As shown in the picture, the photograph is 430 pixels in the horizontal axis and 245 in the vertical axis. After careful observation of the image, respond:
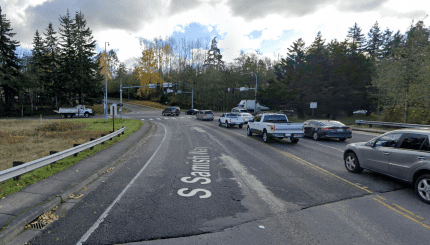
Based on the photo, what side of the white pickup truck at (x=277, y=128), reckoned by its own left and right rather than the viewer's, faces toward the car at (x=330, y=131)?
right

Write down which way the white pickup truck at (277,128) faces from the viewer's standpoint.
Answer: facing away from the viewer and to the left of the viewer
